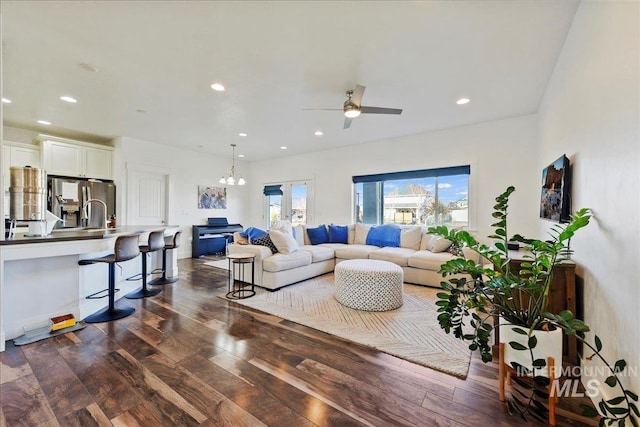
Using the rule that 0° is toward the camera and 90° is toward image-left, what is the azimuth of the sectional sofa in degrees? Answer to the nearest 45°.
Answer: approximately 0°

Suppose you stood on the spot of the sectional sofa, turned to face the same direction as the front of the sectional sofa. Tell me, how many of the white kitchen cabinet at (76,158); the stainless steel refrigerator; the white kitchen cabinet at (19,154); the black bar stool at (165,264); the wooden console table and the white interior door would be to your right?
5

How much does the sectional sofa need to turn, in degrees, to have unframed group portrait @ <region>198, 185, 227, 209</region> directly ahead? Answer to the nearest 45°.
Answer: approximately 135° to its right

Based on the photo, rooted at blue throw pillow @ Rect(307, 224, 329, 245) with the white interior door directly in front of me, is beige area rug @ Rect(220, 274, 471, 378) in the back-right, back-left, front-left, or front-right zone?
back-left

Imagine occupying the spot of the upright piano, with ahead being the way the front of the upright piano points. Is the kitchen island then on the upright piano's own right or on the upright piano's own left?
on the upright piano's own right

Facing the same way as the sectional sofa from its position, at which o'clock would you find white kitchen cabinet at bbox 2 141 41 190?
The white kitchen cabinet is roughly at 3 o'clock from the sectional sofa.
